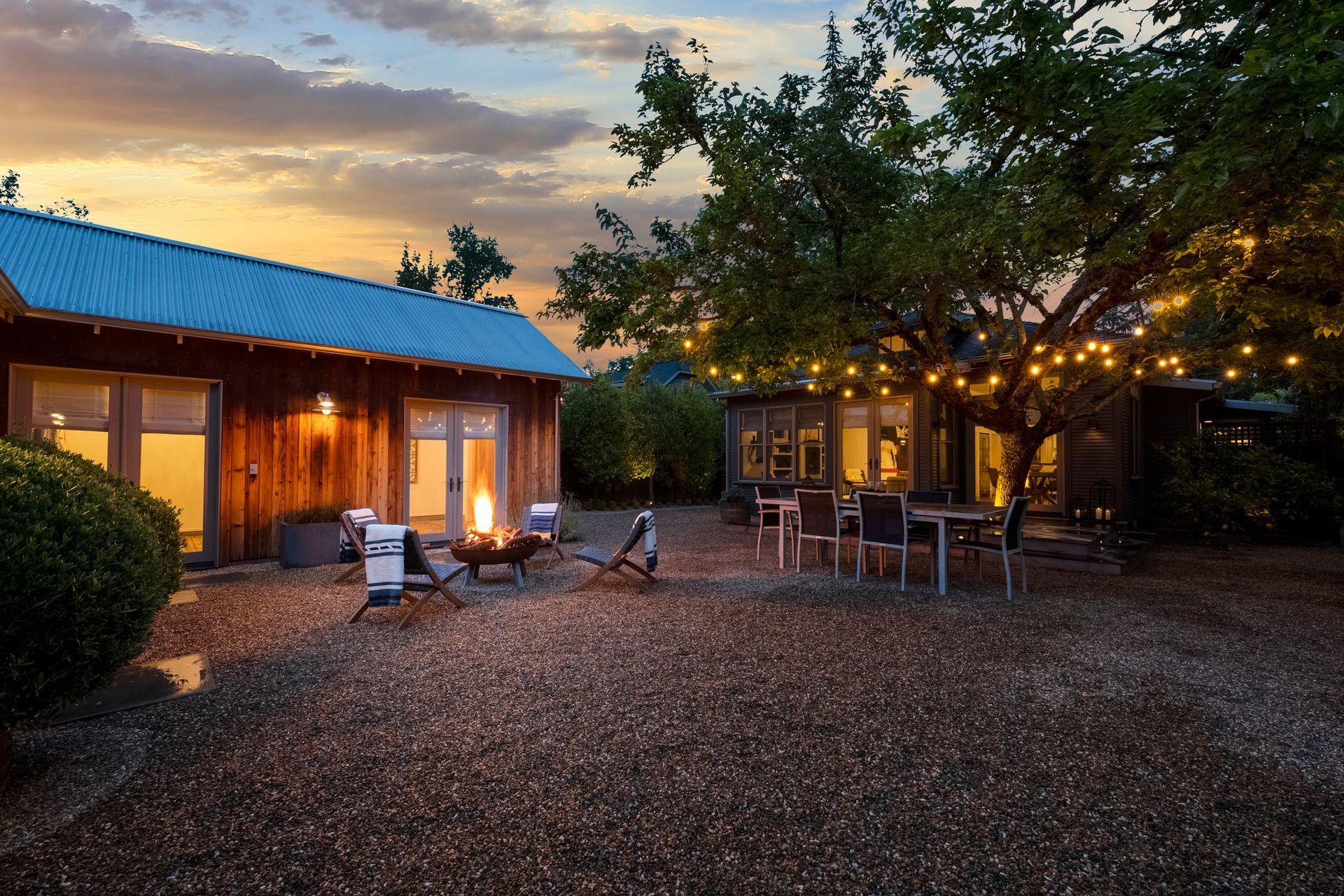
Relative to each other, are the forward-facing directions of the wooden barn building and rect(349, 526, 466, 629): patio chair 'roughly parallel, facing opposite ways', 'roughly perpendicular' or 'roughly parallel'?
roughly perpendicular

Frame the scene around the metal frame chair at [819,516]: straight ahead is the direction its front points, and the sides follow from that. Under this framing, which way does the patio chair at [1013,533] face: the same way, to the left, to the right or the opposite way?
to the left

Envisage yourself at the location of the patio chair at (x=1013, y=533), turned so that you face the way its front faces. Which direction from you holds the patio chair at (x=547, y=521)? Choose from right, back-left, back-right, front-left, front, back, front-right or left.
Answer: front-left

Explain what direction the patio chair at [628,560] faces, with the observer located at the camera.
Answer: facing to the left of the viewer

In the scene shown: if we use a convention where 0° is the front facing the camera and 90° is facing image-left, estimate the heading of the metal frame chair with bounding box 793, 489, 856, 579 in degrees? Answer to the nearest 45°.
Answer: approximately 225°

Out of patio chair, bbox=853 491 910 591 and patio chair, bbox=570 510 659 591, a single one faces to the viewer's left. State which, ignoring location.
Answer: patio chair, bbox=570 510 659 591

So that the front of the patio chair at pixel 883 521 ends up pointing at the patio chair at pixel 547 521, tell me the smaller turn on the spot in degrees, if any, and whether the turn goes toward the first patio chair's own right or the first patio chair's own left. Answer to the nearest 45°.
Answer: approximately 135° to the first patio chair's own left

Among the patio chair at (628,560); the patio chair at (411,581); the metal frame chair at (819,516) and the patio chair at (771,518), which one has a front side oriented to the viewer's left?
the patio chair at (628,560)

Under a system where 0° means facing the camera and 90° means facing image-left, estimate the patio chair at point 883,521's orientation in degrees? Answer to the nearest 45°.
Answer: approximately 225°

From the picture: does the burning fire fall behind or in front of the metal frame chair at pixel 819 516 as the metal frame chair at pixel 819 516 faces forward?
behind

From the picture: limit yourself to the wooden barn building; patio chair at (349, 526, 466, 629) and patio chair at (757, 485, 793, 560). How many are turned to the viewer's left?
0

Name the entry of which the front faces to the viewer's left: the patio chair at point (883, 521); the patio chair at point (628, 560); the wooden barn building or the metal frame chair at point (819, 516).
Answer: the patio chair at point (628, 560)

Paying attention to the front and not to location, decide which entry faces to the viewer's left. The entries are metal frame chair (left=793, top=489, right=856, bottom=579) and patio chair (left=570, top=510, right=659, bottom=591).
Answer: the patio chair

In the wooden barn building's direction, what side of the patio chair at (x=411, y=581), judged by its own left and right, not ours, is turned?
left

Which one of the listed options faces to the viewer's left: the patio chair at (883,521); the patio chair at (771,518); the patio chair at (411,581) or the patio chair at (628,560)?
the patio chair at (628,560)

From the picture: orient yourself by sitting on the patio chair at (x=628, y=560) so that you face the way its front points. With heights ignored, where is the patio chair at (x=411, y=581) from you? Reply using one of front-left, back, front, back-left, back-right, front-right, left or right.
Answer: front-left

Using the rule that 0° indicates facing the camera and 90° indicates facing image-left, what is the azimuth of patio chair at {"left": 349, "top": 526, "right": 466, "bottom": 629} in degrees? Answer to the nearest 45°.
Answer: approximately 225°
